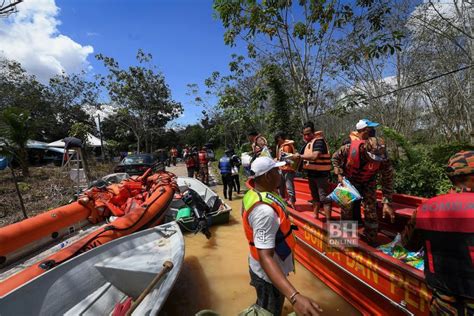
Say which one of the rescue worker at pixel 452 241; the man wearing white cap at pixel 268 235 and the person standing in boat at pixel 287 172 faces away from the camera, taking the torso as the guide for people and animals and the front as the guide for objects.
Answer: the rescue worker

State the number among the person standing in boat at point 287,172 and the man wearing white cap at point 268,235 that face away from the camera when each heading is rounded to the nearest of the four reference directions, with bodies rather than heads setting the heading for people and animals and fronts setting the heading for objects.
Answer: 0

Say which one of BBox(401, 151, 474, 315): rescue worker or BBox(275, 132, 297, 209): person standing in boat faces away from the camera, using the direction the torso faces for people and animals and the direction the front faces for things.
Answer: the rescue worker

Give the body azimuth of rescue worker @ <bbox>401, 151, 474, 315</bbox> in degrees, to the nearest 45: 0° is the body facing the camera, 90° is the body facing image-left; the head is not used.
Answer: approximately 180°

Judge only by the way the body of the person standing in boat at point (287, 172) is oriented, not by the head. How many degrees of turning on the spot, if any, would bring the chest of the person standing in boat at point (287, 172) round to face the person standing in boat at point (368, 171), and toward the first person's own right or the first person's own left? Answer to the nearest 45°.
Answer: approximately 90° to the first person's own left

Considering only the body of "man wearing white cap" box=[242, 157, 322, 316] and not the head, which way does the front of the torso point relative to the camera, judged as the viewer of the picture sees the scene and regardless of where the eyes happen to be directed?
to the viewer's right

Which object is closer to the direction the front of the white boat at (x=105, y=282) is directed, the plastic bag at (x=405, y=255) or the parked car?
the parked car

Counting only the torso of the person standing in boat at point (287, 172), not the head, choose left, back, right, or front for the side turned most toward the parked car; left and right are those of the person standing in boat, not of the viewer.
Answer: right

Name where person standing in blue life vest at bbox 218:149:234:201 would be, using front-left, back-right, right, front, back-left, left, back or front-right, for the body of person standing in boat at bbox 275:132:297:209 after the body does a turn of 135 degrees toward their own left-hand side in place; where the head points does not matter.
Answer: back-left

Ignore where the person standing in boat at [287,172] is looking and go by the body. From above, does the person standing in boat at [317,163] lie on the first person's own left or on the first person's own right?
on the first person's own left

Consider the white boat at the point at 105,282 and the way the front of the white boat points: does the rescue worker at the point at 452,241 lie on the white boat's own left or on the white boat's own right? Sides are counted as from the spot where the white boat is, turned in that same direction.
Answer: on the white boat's own right

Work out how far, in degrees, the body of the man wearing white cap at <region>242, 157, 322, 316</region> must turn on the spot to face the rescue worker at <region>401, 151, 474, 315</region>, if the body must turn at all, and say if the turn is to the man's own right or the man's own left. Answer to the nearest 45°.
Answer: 0° — they already face them
